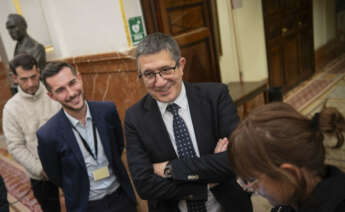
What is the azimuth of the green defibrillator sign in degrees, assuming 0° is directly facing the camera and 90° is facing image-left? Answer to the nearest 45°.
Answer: approximately 0°

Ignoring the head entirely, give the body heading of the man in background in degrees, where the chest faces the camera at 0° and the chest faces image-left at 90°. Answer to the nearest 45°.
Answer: approximately 315°

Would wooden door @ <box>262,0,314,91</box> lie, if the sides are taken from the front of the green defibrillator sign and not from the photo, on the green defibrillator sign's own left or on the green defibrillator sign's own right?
on the green defibrillator sign's own left

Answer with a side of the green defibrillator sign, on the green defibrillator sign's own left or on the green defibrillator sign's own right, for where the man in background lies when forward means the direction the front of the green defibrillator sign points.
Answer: on the green defibrillator sign's own right

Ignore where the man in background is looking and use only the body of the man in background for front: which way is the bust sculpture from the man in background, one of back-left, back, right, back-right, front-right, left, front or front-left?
back-left

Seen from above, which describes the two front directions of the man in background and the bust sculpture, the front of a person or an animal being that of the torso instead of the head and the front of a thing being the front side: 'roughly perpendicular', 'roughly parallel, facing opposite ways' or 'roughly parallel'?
roughly perpendicular

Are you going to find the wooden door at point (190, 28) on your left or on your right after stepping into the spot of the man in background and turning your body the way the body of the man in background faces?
on your left

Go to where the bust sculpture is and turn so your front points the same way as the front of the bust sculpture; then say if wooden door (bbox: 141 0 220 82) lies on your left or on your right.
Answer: on your left
